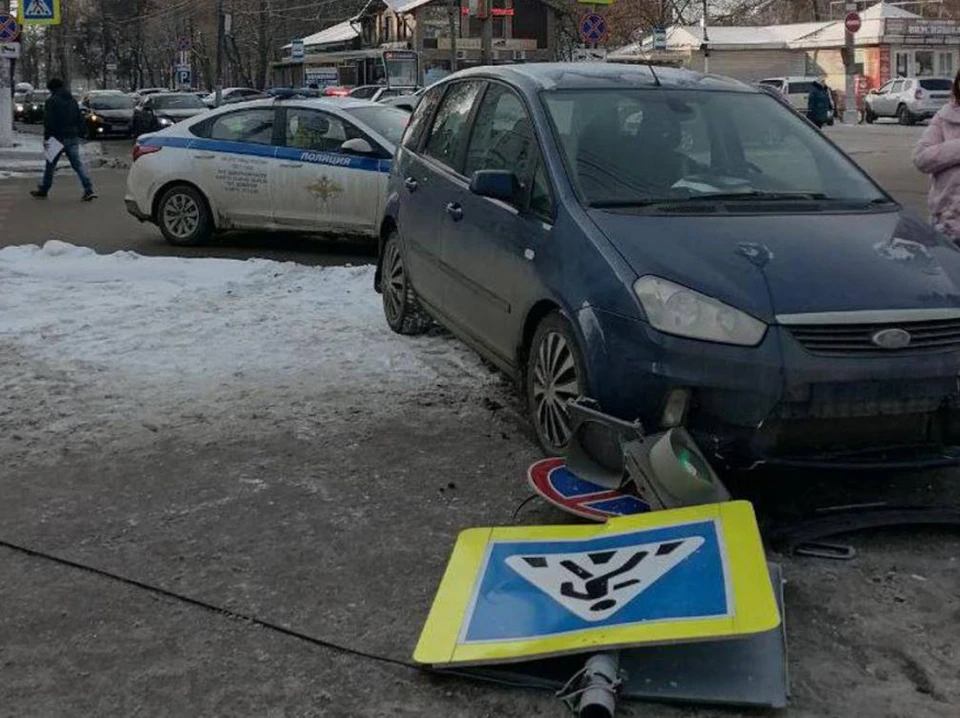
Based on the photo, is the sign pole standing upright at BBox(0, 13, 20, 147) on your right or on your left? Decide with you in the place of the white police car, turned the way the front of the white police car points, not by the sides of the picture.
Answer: on your left

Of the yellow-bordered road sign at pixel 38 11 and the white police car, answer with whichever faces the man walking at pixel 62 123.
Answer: the yellow-bordered road sign

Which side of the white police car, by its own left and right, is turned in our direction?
right

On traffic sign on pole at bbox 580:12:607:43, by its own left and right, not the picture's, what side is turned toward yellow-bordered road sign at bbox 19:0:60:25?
right

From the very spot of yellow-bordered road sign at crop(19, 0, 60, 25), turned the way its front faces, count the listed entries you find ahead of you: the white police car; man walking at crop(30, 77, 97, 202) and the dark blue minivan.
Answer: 3

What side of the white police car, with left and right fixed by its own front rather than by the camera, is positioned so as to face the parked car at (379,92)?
left

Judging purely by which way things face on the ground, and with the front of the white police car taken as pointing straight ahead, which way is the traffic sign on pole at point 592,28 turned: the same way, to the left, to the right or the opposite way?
to the right

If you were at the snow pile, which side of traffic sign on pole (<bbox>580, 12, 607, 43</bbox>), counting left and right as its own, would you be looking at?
front

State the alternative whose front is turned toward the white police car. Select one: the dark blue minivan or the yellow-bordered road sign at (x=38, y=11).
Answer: the yellow-bordered road sign

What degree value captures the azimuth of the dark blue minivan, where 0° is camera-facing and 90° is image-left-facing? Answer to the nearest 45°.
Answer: approximately 315°

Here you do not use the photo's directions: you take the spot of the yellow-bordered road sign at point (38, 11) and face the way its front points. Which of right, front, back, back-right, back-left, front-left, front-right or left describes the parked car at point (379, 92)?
back-left

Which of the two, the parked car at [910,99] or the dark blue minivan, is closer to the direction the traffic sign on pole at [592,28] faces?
the dark blue minivan

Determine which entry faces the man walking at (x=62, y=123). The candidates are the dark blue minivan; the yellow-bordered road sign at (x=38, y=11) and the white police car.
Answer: the yellow-bordered road sign
